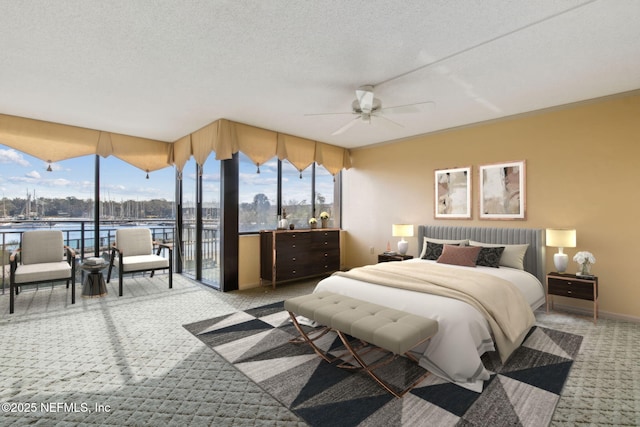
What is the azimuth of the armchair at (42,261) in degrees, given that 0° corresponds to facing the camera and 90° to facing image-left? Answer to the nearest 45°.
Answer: approximately 0°

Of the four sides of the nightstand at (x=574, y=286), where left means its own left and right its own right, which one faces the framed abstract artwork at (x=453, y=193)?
right

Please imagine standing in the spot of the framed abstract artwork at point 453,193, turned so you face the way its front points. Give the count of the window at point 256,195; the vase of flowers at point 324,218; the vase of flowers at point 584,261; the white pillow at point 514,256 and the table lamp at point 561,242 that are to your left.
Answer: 3
